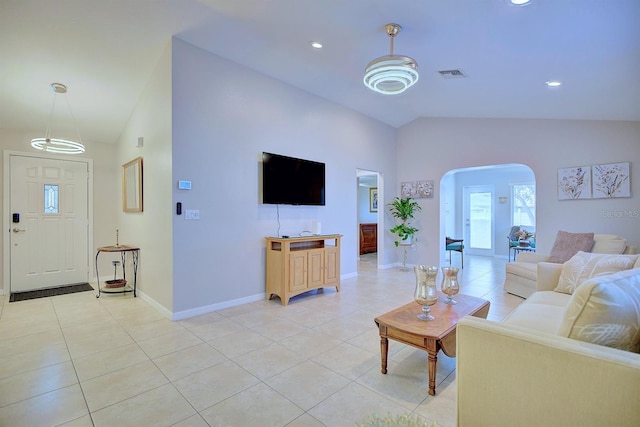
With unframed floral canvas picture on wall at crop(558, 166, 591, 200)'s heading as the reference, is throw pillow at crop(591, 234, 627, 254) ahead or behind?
ahead

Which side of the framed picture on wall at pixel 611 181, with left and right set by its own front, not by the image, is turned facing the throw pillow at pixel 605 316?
front

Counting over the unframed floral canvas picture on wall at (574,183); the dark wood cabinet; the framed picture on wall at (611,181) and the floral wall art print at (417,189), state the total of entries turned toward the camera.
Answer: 4

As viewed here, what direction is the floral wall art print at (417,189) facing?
toward the camera

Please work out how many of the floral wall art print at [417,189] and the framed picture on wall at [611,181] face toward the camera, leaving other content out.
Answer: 2

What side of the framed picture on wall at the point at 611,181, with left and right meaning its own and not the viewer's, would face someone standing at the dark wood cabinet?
right

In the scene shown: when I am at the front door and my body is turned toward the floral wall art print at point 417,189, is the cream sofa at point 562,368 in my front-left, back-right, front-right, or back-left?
front-right

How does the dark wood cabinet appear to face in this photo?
toward the camera

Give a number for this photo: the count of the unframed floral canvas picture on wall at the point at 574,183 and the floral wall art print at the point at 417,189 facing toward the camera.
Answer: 2

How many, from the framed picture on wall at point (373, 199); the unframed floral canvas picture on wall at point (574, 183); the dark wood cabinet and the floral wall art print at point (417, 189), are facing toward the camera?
4

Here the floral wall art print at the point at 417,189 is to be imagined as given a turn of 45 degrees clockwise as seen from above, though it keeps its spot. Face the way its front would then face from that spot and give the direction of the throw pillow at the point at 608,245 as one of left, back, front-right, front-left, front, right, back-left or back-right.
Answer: left

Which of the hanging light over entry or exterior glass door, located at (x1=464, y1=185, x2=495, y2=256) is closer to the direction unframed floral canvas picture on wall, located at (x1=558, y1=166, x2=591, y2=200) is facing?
the hanging light over entry

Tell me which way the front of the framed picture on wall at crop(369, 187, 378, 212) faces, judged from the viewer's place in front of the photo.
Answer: facing the viewer

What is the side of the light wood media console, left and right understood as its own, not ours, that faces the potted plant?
left

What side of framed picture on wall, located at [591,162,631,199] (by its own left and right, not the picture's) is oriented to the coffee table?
front

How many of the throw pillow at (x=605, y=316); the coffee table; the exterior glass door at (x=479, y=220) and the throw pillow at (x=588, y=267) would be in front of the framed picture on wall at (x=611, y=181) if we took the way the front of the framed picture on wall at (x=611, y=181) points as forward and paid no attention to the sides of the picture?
3
